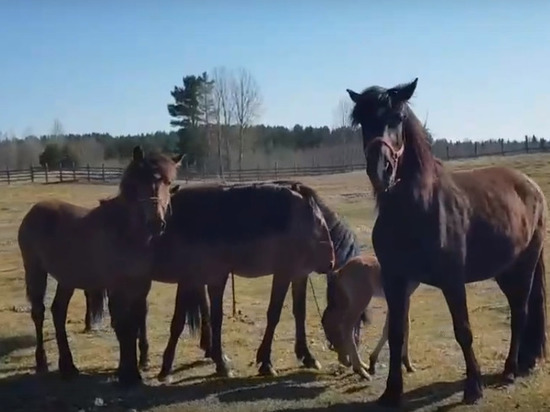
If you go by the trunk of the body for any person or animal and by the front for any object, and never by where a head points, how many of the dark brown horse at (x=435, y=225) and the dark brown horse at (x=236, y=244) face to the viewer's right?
1

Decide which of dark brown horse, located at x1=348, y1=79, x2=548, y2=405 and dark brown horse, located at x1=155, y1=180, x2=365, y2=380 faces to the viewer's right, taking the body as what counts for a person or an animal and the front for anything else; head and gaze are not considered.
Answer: dark brown horse, located at x1=155, y1=180, x2=365, y2=380

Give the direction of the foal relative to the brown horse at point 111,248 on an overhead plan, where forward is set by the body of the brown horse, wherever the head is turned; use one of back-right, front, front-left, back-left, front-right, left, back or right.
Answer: front-left

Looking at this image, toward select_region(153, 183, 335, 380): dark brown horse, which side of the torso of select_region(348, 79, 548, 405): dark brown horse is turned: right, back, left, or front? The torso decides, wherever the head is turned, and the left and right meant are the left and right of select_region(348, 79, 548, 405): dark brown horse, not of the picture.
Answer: right

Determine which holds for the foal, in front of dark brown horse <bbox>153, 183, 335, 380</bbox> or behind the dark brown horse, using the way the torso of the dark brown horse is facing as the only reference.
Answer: in front

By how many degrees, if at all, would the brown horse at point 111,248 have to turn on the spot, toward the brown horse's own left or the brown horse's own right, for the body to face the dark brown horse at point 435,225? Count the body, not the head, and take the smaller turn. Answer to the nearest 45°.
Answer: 0° — it already faces it

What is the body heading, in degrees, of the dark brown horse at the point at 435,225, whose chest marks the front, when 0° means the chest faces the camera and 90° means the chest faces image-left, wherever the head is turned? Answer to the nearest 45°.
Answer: approximately 45°

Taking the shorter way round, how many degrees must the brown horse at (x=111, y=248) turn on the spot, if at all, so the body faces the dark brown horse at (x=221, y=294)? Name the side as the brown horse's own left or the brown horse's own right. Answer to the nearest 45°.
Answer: approximately 45° to the brown horse's own left

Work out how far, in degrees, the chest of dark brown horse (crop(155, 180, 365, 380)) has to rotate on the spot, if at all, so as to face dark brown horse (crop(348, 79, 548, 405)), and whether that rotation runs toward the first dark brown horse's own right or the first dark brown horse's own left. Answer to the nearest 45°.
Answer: approximately 45° to the first dark brown horse's own right

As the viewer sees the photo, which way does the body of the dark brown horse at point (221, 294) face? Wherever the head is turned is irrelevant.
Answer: to the viewer's right

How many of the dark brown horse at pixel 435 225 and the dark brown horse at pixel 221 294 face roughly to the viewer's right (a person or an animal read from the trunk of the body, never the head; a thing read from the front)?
1

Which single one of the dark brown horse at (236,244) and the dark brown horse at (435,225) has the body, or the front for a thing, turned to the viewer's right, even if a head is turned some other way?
the dark brown horse at (236,244)
